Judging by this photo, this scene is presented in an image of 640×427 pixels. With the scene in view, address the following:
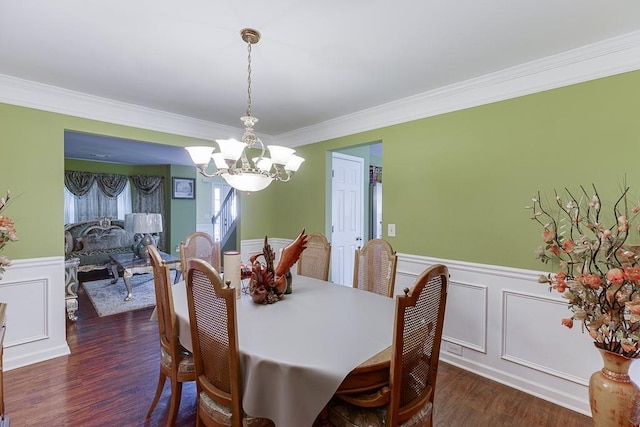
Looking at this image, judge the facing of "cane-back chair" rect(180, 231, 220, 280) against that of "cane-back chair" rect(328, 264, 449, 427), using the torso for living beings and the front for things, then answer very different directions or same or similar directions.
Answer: very different directions

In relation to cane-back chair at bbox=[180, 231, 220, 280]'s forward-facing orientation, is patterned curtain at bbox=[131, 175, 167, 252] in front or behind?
behind

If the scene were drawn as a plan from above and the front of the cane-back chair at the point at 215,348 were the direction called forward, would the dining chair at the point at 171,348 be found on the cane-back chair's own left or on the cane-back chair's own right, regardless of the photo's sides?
on the cane-back chair's own left

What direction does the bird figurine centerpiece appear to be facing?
to the viewer's left

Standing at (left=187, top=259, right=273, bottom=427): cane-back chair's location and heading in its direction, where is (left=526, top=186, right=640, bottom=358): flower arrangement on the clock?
The flower arrangement is roughly at 2 o'clock from the cane-back chair.

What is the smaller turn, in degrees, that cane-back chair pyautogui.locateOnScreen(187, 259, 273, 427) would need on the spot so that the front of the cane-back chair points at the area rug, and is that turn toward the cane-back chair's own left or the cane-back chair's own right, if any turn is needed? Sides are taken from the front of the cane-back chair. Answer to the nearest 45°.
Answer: approximately 45° to the cane-back chair's own left

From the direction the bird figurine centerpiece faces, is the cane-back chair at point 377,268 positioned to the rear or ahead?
to the rear

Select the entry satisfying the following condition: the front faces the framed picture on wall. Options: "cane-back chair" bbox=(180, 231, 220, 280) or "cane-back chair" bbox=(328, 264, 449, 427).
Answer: "cane-back chair" bbox=(328, 264, 449, 427)

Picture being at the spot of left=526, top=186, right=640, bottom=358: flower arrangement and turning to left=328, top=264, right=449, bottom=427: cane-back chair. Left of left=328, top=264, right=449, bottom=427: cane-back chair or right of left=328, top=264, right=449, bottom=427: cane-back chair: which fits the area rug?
right

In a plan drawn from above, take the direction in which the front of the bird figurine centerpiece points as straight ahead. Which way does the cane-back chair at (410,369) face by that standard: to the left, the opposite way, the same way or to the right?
to the right

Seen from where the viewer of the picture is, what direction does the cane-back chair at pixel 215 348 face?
facing away from the viewer and to the right of the viewer

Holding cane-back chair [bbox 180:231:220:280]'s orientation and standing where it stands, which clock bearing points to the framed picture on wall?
The framed picture on wall is roughly at 6 o'clock from the cane-back chair.
